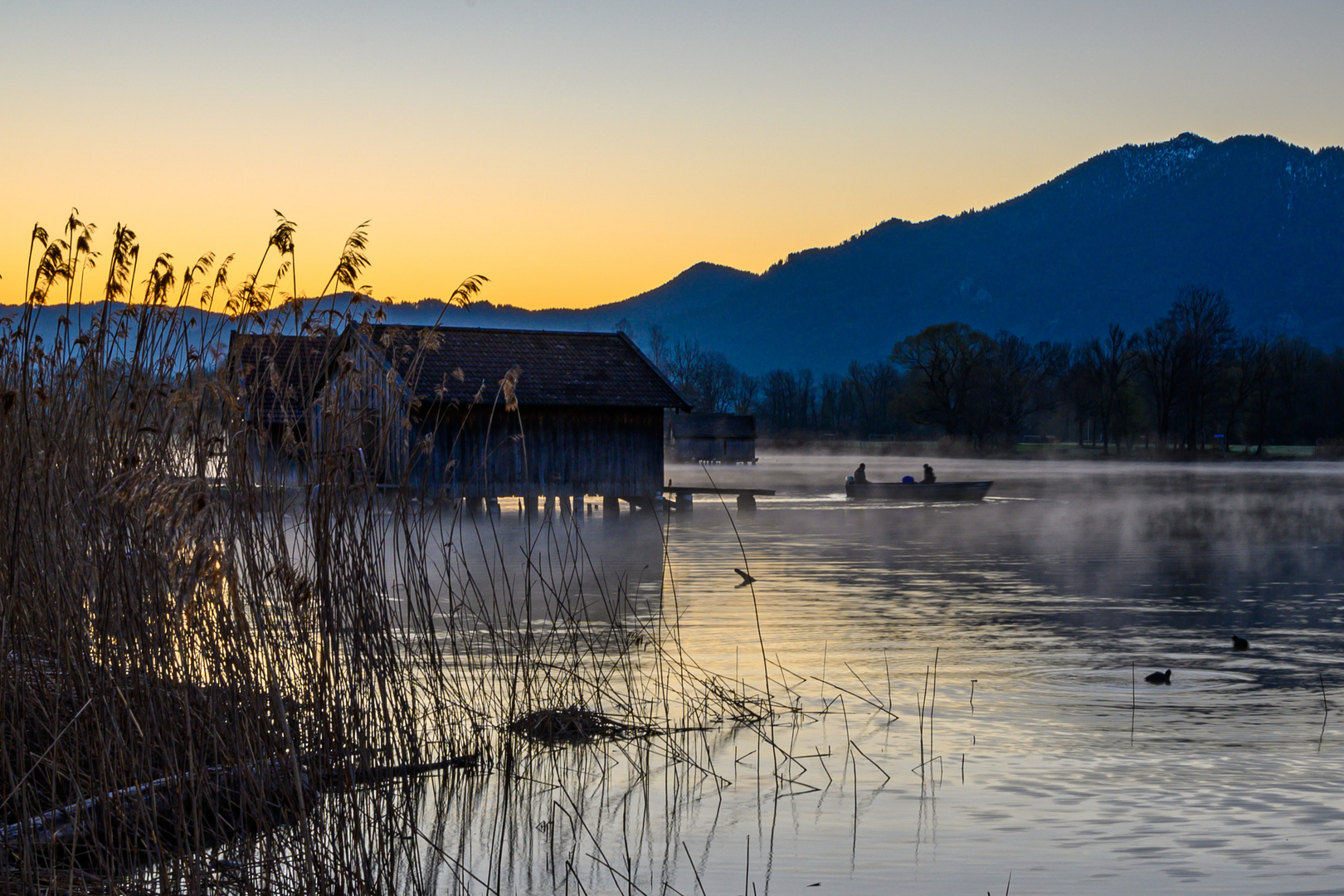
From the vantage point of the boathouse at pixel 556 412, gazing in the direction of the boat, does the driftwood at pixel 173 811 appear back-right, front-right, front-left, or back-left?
back-right

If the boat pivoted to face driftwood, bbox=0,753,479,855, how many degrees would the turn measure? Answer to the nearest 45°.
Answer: approximately 90° to its right

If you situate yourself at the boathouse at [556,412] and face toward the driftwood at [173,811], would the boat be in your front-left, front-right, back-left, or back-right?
back-left

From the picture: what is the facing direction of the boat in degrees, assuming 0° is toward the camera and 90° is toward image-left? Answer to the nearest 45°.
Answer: approximately 270°

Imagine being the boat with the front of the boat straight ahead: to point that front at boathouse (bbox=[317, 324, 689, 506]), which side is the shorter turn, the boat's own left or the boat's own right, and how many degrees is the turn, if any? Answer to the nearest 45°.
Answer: approximately 135° to the boat's own right
